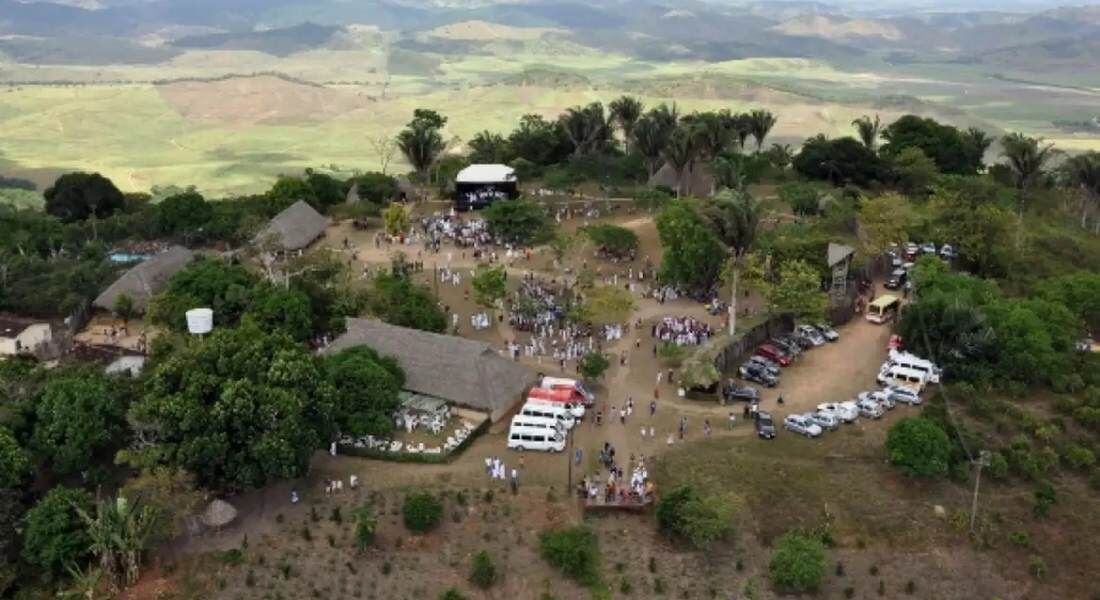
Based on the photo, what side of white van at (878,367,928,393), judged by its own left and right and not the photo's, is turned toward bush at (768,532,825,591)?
left

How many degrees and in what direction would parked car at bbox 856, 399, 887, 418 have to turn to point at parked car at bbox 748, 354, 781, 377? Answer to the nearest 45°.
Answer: approximately 180°

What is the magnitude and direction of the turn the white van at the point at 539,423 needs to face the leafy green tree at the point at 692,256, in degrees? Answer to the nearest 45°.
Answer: approximately 45° to its left

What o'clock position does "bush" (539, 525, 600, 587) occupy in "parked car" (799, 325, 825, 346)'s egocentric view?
The bush is roughly at 2 o'clock from the parked car.

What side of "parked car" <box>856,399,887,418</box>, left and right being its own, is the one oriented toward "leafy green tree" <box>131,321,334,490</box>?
right

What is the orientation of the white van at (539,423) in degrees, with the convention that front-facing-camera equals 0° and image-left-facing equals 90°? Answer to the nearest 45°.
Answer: approximately 270°

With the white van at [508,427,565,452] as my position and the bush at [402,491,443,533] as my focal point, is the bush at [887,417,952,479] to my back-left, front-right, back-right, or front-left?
back-left

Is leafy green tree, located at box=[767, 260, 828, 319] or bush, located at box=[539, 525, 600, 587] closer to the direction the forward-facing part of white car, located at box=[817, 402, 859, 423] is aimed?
the bush

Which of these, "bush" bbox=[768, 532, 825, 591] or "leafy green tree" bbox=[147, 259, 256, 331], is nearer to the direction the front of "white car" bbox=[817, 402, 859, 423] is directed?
the bush

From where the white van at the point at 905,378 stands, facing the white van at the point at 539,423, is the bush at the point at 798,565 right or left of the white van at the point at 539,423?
left

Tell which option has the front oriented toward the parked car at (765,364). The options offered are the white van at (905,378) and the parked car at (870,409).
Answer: the white van
